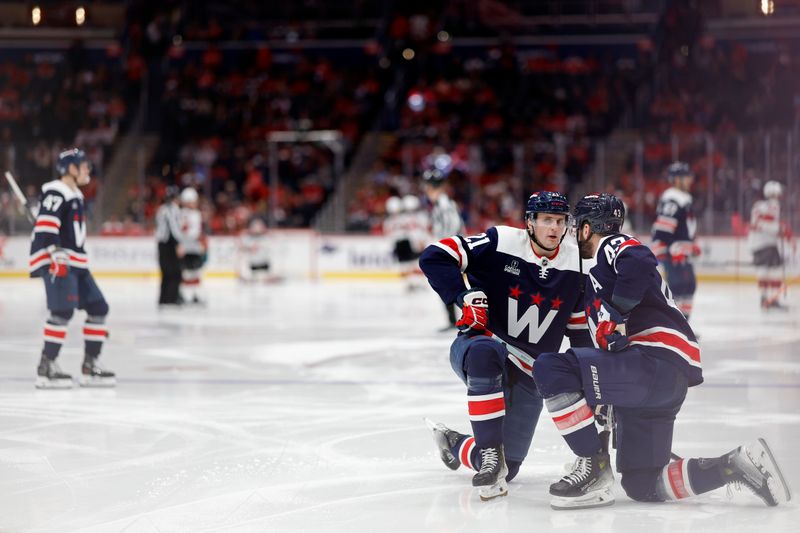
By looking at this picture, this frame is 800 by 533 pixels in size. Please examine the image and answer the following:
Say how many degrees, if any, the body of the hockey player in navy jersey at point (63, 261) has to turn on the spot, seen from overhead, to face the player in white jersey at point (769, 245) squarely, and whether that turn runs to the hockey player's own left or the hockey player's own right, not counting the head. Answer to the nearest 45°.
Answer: approximately 45° to the hockey player's own left

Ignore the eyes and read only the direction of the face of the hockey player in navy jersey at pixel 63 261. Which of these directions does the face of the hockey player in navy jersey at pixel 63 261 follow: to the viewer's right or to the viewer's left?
to the viewer's right

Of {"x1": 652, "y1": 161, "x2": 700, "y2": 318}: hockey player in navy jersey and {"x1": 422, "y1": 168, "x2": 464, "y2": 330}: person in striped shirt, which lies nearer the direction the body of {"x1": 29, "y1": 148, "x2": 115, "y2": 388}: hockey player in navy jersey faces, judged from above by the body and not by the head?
the hockey player in navy jersey

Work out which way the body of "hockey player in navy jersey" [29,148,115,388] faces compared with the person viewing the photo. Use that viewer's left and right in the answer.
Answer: facing to the right of the viewer

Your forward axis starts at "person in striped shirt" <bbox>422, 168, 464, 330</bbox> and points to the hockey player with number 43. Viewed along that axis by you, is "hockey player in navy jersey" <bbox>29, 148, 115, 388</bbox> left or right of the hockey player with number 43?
right

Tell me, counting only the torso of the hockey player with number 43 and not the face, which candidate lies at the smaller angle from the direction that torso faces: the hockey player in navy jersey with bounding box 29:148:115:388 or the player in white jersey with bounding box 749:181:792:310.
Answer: the hockey player in navy jersey

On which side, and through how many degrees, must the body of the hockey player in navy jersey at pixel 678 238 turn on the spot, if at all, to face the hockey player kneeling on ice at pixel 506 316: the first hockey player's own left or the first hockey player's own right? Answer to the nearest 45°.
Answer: approximately 45° to the first hockey player's own right

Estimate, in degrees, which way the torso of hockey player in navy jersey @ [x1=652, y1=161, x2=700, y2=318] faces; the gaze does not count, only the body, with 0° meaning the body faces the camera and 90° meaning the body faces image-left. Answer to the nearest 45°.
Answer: approximately 315°

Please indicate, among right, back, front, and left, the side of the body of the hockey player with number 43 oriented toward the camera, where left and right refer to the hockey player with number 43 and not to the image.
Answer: left

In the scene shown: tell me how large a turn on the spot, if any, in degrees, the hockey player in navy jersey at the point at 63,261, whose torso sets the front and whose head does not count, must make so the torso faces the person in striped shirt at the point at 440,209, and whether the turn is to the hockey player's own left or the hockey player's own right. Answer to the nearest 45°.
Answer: approximately 45° to the hockey player's own left

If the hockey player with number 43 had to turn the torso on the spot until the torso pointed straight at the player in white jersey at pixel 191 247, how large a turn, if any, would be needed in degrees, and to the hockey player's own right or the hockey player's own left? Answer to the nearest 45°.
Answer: approximately 45° to the hockey player's own right
